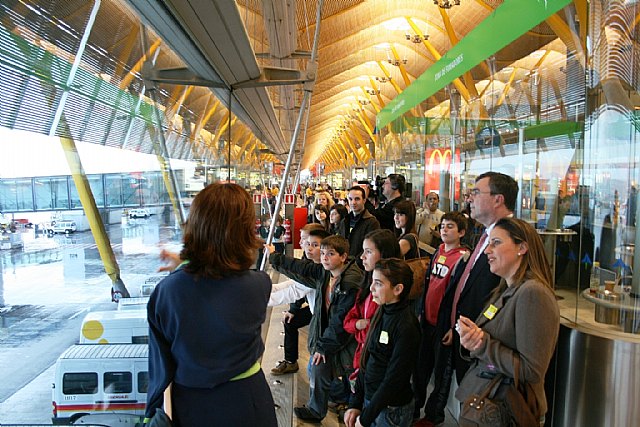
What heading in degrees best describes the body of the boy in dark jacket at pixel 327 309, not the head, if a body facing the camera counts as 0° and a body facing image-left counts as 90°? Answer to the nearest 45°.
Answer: approximately 45°

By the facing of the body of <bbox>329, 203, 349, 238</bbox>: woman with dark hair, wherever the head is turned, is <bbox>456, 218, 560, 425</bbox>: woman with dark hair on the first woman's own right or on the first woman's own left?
on the first woman's own left

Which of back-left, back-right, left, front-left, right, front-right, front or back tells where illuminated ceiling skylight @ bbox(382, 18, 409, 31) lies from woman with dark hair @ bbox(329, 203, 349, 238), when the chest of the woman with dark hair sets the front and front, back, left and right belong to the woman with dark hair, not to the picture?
back-right

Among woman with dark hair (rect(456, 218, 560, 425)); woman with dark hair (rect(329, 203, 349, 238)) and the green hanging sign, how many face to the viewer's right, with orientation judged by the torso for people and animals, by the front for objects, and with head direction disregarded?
0

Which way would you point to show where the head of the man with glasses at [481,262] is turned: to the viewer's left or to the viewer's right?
to the viewer's left

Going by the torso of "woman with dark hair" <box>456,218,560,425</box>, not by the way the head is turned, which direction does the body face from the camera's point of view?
to the viewer's left

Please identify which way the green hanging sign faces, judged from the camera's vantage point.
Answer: facing the viewer and to the left of the viewer
